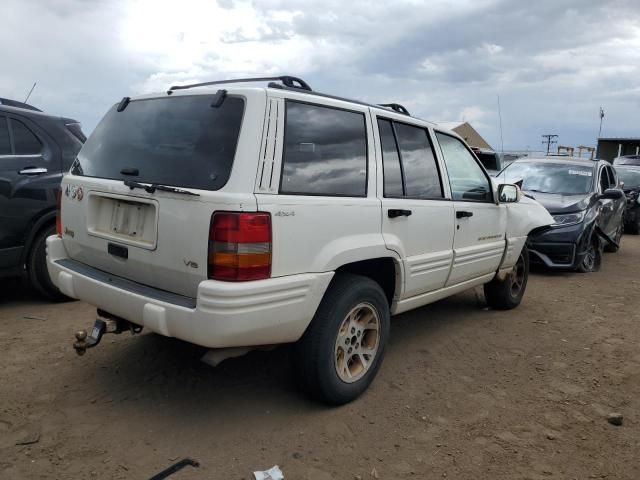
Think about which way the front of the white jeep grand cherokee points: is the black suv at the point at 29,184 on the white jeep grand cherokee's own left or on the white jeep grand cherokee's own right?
on the white jeep grand cherokee's own left

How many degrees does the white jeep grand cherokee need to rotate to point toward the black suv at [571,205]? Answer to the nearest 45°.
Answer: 0° — it already faces it

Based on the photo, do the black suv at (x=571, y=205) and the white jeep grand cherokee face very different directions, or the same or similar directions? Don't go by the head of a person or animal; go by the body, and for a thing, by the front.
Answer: very different directions

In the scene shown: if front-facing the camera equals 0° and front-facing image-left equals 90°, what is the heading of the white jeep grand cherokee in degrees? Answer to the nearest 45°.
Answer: approximately 225°

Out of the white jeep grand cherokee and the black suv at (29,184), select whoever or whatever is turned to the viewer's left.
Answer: the black suv

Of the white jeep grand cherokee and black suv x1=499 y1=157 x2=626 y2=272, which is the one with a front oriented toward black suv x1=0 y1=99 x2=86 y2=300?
black suv x1=499 y1=157 x2=626 y2=272

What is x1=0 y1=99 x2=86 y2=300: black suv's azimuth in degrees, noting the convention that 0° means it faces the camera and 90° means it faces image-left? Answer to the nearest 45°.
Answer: approximately 90°

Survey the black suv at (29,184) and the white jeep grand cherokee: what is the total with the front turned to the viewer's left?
1

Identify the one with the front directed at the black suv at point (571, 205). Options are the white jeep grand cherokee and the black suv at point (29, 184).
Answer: the white jeep grand cherokee

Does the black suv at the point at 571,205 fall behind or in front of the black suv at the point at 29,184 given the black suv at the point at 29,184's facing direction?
behind
